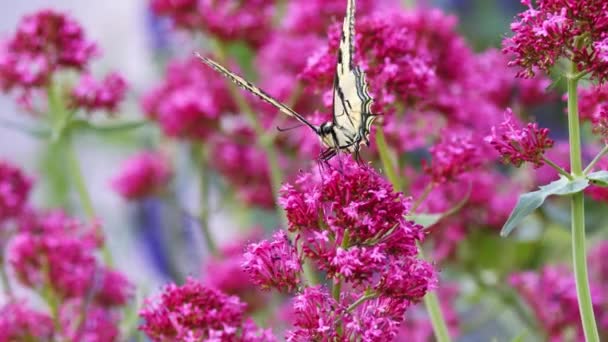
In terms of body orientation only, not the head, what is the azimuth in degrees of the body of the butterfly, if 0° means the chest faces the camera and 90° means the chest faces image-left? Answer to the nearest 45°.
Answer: approximately 45°
